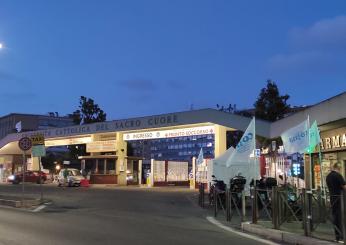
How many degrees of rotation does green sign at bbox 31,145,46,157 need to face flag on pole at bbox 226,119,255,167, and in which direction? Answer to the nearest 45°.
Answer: approximately 45° to its left

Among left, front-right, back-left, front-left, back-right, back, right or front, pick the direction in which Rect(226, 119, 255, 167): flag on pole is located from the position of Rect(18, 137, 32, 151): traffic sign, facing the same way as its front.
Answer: front-left

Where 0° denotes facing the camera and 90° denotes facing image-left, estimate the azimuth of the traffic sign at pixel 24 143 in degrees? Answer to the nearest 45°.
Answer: approximately 0°

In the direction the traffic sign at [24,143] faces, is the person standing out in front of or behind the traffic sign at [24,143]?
in front

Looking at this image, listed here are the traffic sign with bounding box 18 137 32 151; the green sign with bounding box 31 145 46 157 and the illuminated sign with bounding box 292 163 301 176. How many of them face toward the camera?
3

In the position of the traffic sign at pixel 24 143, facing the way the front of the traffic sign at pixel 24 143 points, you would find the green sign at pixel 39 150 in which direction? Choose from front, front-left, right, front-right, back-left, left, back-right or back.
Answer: back-left

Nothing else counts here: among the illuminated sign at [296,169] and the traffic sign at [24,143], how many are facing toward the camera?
2

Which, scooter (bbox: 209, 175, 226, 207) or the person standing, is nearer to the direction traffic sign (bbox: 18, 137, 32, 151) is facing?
the person standing

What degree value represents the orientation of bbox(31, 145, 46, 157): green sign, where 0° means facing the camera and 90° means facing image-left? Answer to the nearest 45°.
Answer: approximately 0°

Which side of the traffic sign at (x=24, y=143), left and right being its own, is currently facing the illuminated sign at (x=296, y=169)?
left
